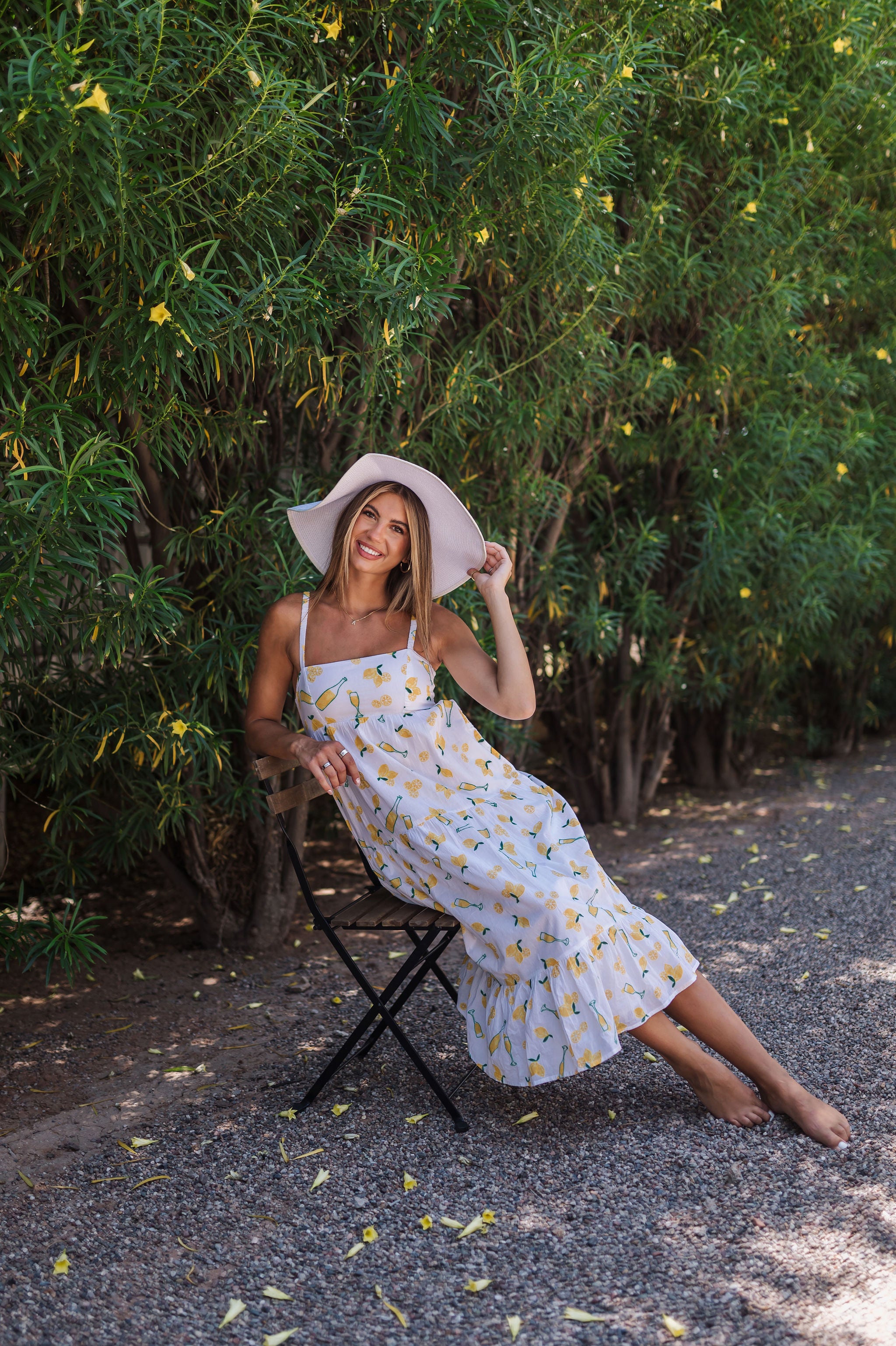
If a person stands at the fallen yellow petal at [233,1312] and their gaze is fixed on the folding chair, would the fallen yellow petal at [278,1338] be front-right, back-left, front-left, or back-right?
back-right

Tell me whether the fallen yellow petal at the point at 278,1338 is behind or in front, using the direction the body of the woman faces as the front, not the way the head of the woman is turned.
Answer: in front

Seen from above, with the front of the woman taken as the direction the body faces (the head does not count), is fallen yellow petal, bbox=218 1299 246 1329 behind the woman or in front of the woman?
in front

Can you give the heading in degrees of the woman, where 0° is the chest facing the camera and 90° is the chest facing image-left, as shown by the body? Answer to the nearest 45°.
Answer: approximately 0°
